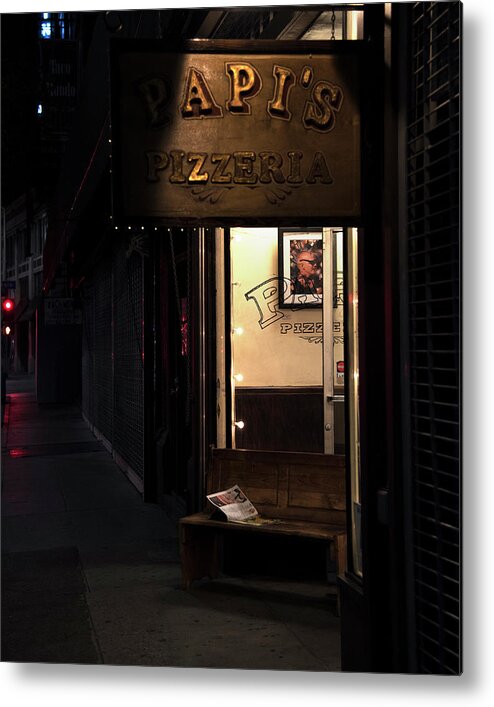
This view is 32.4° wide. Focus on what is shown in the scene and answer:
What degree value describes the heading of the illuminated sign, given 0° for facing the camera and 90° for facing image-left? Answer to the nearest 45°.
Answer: approximately 0°

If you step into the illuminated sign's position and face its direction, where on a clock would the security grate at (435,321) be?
The security grate is roughly at 9 o'clock from the illuminated sign.

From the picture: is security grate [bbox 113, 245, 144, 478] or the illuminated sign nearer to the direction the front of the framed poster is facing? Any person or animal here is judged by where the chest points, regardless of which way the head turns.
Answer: the illuminated sign

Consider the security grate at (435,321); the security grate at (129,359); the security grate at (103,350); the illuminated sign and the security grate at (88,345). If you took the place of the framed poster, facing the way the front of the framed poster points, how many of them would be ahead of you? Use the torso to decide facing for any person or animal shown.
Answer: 2

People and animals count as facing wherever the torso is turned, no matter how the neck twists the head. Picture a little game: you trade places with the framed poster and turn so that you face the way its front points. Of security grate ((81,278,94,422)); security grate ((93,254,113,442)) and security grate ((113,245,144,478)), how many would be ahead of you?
0

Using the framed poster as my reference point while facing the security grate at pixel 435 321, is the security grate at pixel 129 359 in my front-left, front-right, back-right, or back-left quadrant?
back-right

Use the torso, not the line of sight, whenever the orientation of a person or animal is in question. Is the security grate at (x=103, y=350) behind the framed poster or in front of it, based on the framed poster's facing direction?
behind

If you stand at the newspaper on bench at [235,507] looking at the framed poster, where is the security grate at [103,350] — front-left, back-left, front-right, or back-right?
front-left

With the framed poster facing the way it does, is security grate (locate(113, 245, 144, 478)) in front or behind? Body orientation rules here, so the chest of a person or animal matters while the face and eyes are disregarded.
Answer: behind

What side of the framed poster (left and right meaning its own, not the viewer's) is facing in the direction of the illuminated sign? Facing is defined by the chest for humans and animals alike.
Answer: front

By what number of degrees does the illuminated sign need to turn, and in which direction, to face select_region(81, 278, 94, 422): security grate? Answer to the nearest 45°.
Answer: approximately 180°

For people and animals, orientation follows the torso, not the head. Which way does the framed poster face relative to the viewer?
toward the camera

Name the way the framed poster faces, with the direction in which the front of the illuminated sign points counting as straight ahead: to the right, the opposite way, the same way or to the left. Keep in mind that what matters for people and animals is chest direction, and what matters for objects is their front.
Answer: the same way
